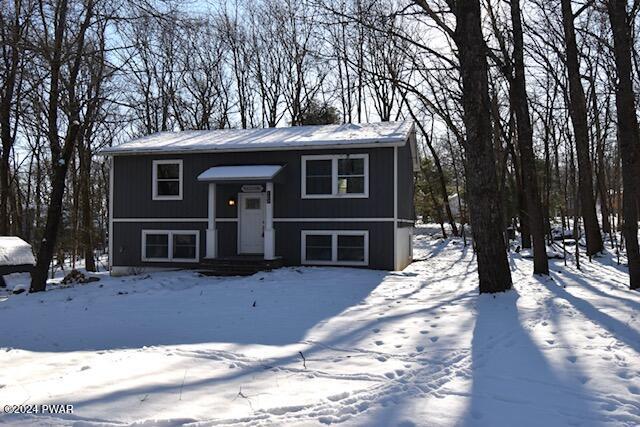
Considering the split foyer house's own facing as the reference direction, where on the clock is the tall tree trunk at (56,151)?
The tall tree trunk is roughly at 2 o'clock from the split foyer house.

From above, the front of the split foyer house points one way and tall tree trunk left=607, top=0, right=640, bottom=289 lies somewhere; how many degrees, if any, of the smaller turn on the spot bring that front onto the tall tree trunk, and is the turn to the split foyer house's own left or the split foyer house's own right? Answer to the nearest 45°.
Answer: approximately 45° to the split foyer house's own left

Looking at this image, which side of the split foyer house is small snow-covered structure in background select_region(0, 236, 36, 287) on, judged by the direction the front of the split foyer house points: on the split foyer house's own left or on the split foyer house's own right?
on the split foyer house's own right

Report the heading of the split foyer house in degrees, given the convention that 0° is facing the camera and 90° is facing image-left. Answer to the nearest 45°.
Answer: approximately 0°

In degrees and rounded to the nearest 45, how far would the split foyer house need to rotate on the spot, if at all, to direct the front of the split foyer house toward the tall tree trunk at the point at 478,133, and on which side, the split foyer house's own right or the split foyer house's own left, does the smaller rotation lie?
approximately 45° to the split foyer house's own left

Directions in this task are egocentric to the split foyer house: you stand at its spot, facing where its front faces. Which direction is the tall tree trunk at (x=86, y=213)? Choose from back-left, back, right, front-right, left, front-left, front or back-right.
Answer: back-right

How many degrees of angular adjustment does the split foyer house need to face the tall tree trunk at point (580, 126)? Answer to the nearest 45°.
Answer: approximately 90° to its left
